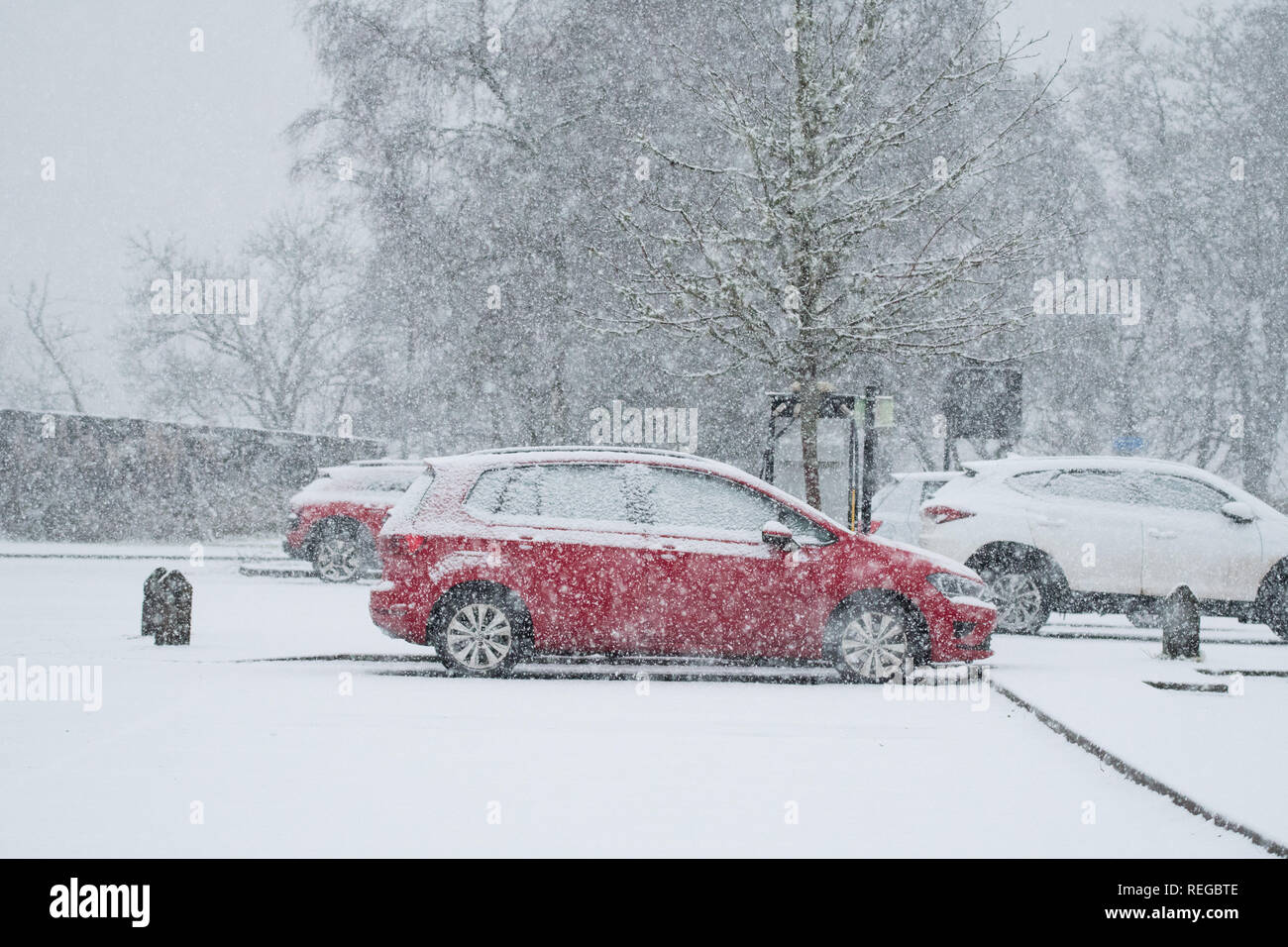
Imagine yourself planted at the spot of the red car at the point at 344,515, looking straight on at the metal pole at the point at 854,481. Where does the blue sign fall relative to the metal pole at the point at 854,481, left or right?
left

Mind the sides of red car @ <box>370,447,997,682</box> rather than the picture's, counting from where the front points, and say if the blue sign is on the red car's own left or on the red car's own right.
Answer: on the red car's own left

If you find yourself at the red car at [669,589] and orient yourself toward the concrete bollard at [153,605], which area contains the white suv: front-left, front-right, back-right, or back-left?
back-right

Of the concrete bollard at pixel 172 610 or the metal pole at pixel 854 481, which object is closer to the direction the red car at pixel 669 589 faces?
the metal pole

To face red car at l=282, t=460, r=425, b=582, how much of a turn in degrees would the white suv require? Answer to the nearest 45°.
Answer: approximately 180°

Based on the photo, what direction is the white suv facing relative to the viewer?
to the viewer's right

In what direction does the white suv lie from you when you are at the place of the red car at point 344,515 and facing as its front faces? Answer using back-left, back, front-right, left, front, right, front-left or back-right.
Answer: front-right

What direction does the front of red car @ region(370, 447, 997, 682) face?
to the viewer's right

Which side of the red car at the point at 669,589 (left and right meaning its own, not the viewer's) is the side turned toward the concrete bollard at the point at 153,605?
back

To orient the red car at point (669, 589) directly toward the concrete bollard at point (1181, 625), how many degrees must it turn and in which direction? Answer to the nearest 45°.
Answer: approximately 45° to its left

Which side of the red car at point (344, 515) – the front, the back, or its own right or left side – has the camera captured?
right
